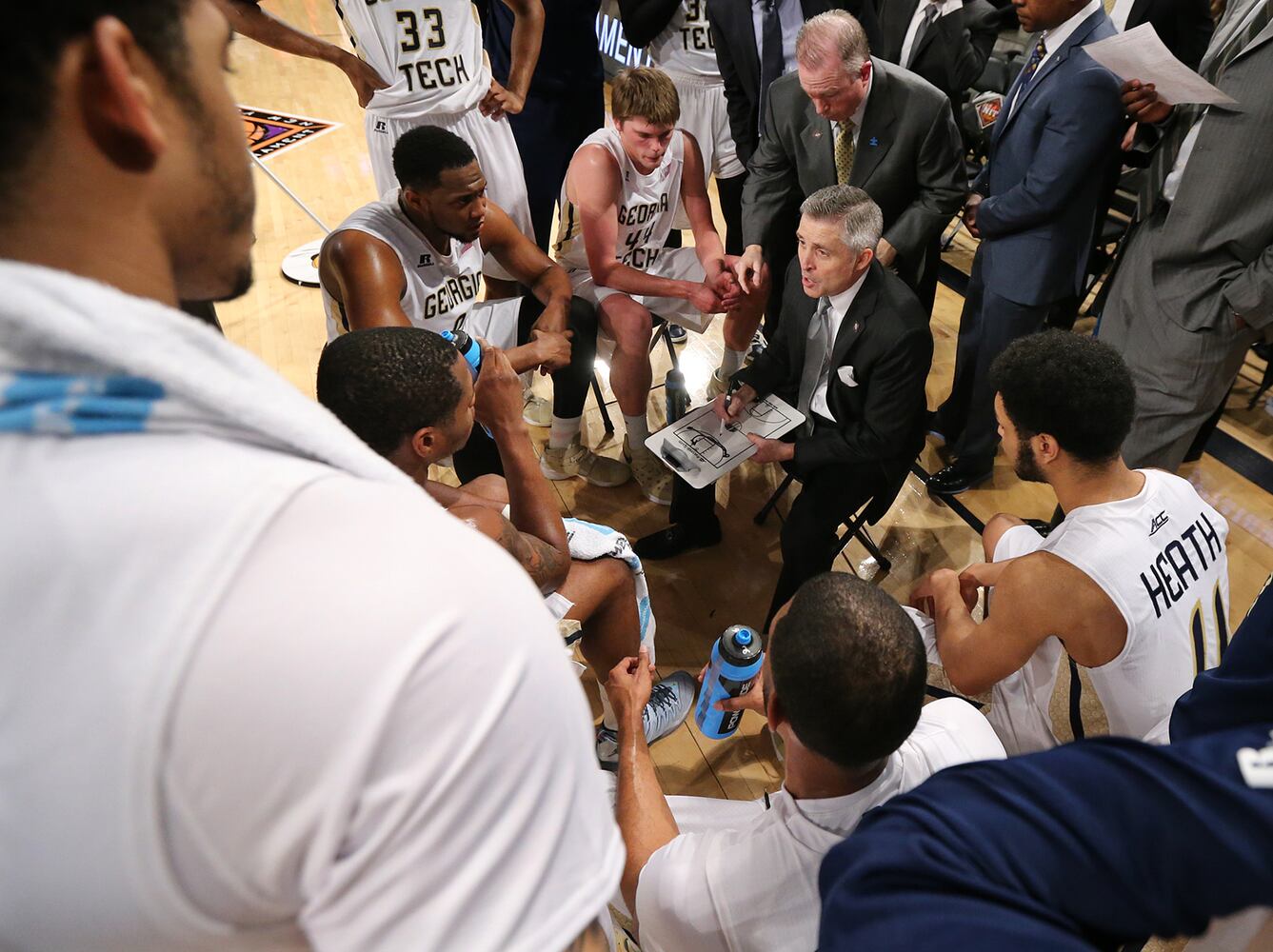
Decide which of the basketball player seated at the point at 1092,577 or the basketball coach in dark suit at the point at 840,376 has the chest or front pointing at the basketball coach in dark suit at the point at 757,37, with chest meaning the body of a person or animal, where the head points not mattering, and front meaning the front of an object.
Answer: the basketball player seated

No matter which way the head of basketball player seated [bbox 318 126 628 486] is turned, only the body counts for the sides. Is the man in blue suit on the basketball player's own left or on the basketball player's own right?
on the basketball player's own left

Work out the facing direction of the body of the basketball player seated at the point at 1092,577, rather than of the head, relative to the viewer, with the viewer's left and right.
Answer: facing away from the viewer and to the left of the viewer

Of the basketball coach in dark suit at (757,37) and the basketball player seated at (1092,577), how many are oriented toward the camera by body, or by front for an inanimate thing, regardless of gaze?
1

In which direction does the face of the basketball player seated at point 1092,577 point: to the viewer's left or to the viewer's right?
to the viewer's left

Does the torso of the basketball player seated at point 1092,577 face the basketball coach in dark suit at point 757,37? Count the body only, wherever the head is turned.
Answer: yes

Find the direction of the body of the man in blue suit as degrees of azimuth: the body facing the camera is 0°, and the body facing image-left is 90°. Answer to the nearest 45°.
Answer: approximately 45°

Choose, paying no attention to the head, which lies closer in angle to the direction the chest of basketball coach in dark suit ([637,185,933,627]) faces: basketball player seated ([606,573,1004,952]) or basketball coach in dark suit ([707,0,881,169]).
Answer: the basketball player seated

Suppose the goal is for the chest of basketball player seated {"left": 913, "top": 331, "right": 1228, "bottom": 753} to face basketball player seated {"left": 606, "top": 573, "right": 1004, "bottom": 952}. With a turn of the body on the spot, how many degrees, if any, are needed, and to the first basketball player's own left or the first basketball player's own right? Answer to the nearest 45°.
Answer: approximately 135° to the first basketball player's own left

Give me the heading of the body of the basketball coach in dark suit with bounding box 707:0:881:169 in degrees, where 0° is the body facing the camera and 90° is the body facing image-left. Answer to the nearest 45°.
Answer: approximately 0°

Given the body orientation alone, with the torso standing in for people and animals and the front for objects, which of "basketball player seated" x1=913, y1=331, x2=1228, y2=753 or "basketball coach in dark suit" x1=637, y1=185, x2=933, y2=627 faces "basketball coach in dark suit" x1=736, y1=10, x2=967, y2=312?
the basketball player seated

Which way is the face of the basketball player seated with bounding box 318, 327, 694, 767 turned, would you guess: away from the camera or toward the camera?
away from the camera
